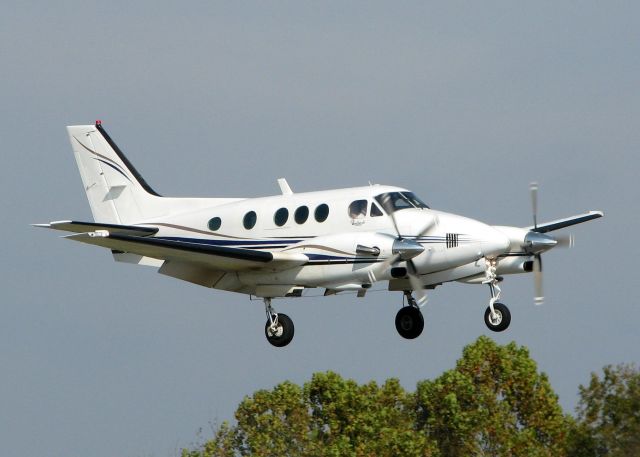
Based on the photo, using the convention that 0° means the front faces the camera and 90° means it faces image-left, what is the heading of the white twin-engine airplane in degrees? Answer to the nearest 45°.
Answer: approximately 315°
